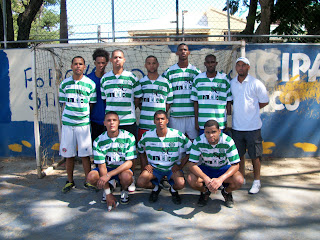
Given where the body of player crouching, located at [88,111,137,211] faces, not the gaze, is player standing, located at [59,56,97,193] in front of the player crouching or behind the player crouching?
behind

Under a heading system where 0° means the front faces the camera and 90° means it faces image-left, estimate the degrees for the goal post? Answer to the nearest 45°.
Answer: approximately 0°

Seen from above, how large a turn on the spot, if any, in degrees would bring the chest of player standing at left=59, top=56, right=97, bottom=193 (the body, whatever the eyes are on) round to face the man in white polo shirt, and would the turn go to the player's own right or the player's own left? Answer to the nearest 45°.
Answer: approximately 90° to the player's own left

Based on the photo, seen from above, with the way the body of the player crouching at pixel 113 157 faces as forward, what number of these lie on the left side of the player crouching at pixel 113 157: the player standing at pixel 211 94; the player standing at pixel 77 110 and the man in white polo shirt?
2

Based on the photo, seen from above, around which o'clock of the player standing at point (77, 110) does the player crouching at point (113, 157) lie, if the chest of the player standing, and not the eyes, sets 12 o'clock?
The player crouching is roughly at 11 o'clock from the player standing.

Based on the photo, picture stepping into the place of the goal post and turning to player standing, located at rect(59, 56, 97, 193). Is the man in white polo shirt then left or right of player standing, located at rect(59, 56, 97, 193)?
left

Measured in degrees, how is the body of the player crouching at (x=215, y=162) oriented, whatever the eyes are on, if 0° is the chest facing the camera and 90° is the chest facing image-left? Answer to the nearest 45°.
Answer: approximately 0°

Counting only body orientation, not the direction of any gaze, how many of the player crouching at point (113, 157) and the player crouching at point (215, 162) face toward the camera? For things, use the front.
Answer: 2
